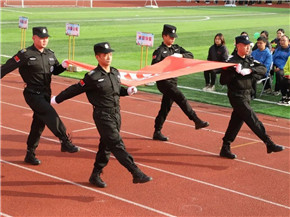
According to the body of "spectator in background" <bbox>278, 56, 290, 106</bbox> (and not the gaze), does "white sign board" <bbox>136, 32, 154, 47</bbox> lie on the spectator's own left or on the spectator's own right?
on the spectator's own right

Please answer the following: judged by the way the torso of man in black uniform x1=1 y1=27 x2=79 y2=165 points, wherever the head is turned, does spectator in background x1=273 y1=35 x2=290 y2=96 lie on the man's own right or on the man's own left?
on the man's own left

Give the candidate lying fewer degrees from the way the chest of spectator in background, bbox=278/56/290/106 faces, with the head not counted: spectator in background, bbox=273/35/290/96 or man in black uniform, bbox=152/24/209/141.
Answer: the man in black uniform

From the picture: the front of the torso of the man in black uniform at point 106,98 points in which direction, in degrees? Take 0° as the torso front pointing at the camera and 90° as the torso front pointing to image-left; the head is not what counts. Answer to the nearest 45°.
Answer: approximately 315°

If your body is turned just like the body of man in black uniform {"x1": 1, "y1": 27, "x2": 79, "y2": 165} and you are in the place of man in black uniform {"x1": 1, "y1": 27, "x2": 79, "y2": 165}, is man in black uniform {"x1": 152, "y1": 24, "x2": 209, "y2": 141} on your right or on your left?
on your left

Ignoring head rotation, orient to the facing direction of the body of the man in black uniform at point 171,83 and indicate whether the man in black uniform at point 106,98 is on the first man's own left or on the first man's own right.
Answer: on the first man's own right

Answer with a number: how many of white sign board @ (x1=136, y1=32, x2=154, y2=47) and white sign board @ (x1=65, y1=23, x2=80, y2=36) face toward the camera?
2
